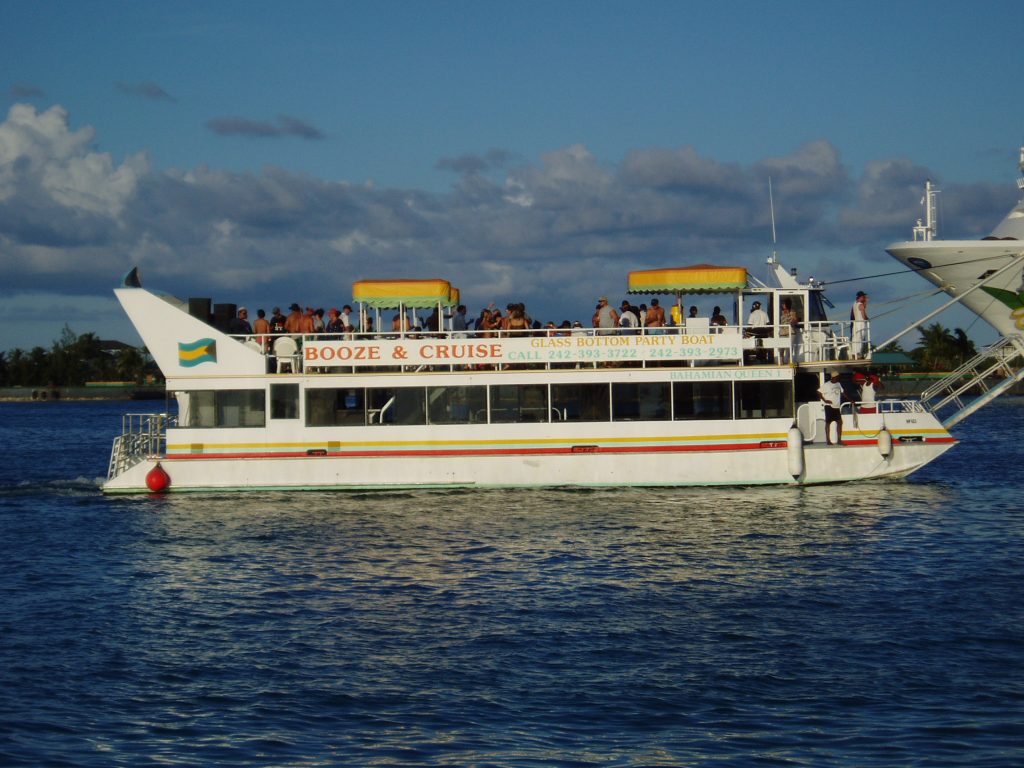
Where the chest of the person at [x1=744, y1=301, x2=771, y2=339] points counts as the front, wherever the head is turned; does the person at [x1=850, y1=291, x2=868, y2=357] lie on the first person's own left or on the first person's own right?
on the first person's own right

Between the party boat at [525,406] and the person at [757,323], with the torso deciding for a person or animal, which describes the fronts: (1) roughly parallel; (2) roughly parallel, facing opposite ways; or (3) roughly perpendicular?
roughly perpendicular

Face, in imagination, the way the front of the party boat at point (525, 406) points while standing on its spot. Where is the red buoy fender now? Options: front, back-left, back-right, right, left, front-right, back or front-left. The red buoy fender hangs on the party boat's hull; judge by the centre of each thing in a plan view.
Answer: back

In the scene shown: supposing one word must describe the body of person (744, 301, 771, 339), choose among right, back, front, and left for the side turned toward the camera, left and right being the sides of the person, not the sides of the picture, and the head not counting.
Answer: back

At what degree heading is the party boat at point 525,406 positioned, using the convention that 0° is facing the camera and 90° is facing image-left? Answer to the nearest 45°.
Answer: approximately 270°
